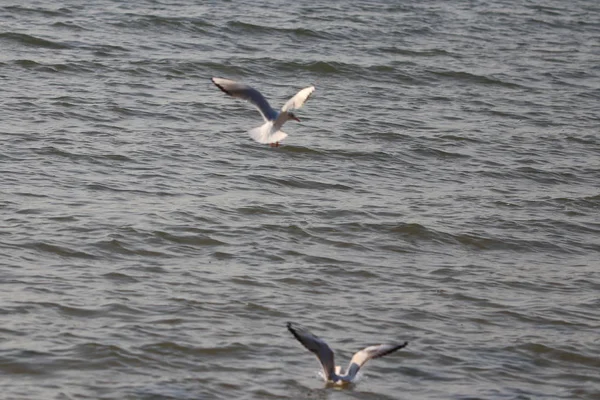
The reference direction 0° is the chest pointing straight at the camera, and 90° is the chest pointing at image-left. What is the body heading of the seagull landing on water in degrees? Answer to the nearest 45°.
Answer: approximately 180°

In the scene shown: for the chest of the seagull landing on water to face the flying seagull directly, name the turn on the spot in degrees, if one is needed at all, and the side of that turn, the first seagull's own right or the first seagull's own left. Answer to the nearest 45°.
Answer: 0° — it already faces it

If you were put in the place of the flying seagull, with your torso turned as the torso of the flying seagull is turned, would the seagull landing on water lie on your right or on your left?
on your right

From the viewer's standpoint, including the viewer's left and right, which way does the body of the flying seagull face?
facing away from the viewer and to the right of the viewer
